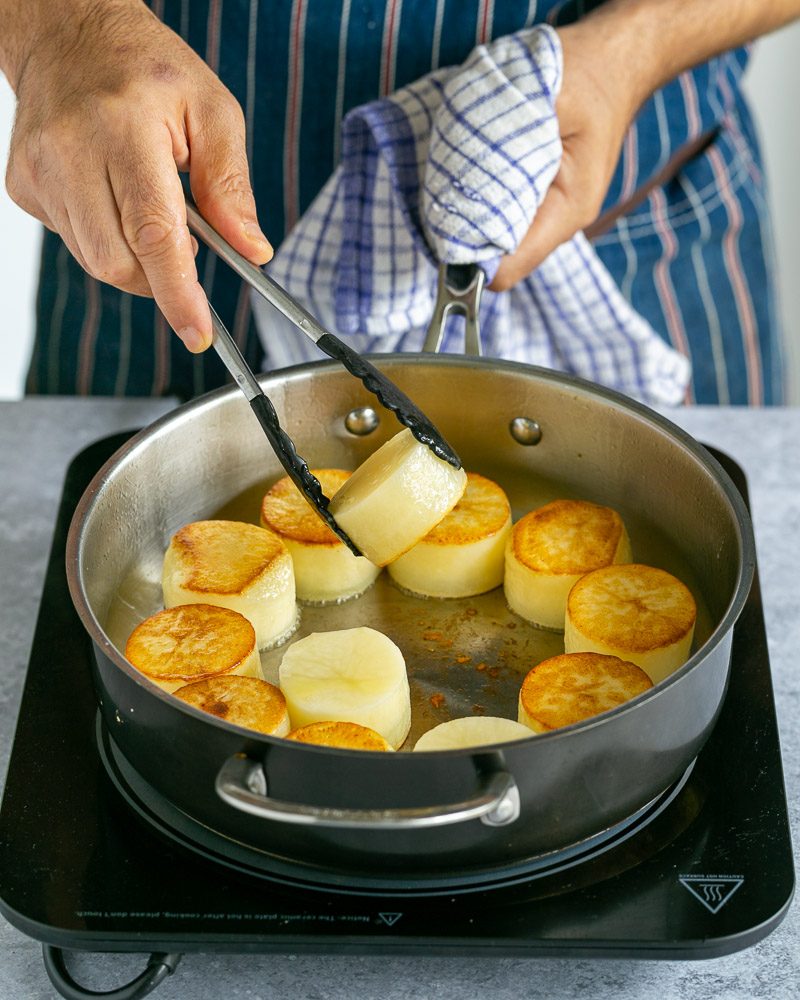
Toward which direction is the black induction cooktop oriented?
away from the camera
